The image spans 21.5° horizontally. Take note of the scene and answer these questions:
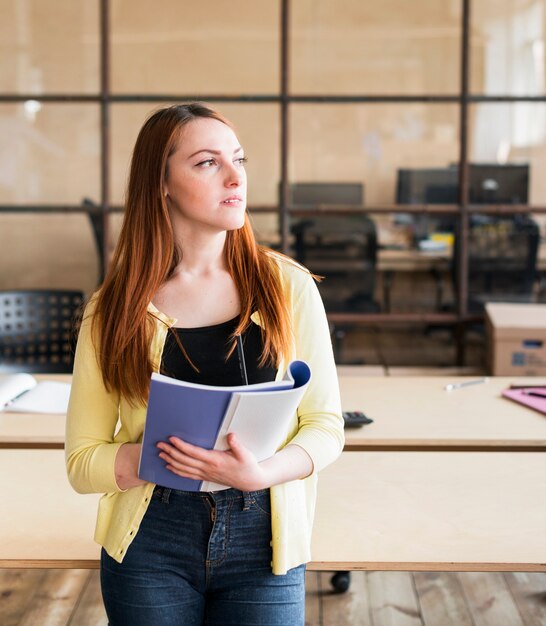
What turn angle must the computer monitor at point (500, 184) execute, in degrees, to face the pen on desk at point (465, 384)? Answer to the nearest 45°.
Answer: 0° — it already faces it

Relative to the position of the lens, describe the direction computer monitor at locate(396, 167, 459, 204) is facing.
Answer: facing the viewer

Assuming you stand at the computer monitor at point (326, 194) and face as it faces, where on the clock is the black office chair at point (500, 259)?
The black office chair is roughly at 9 o'clock from the computer monitor.

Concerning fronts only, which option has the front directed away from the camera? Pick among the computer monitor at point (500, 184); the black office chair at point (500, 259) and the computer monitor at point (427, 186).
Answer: the black office chair

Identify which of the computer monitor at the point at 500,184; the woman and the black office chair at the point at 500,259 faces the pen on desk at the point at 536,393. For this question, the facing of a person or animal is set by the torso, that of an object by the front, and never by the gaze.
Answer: the computer monitor

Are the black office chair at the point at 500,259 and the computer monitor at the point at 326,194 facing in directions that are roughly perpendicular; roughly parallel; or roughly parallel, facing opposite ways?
roughly parallel, facing opposite ways

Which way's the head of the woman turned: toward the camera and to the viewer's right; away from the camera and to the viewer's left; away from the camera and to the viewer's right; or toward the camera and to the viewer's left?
toward the camera and to the viewer's right

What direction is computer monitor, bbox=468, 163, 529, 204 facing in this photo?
toward the camera

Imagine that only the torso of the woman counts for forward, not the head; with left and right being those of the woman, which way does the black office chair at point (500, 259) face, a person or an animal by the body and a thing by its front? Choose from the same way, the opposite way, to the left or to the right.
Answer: the opposite way

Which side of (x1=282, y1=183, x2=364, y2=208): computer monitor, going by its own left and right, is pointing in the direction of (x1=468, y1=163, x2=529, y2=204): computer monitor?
left

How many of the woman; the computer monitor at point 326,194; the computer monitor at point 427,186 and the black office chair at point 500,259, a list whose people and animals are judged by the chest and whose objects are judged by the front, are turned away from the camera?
1

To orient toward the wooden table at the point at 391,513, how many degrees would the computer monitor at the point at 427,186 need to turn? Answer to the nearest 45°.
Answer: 0° — it already faces it

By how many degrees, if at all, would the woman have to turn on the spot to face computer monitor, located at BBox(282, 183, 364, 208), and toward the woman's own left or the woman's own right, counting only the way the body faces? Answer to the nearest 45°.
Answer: approximately 180°

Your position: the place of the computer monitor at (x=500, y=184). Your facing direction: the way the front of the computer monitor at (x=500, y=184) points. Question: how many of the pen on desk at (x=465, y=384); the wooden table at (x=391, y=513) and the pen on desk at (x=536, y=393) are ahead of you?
3

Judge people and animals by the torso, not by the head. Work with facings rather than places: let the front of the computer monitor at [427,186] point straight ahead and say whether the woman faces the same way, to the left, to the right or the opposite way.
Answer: the same way

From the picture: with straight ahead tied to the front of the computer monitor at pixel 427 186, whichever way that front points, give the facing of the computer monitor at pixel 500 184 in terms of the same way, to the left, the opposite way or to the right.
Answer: the same way

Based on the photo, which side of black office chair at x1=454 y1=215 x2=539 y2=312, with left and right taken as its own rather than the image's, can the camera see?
back
